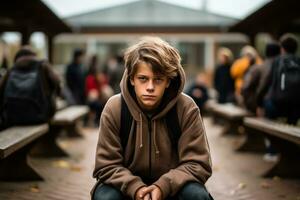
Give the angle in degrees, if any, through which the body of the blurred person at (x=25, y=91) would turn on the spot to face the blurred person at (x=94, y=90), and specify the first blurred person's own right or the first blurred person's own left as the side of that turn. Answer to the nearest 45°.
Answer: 0° — they already face them

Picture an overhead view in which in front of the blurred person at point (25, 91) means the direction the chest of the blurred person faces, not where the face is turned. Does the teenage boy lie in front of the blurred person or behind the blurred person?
behind

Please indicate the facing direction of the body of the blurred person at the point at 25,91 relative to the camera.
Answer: away from the camera

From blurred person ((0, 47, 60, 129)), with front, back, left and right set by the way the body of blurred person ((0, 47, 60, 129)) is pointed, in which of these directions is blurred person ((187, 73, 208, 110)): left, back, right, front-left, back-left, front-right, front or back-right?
front-right

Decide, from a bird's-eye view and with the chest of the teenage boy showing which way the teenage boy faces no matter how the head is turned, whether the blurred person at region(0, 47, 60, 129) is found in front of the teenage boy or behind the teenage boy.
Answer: behind

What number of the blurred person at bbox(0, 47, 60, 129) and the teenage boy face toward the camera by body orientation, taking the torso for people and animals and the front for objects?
1

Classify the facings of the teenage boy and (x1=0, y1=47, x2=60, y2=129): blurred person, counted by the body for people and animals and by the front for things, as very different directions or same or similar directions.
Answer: very different directions

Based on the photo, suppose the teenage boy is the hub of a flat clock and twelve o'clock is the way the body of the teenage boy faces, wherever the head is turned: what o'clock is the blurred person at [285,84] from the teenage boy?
The blurred person is roughly at 7 o'clock from the teenage boy.
